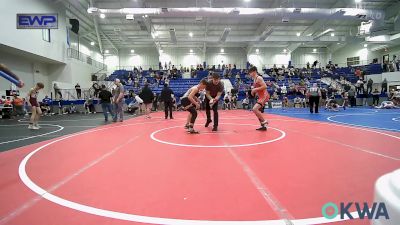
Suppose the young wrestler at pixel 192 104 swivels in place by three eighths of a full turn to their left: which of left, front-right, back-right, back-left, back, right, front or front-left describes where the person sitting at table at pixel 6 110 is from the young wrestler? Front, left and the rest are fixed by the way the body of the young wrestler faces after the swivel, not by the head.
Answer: front

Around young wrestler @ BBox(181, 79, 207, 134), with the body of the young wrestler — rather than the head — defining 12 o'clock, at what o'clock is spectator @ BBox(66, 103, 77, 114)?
The spectator is roughly at 8 o'clock from the young wrestler.

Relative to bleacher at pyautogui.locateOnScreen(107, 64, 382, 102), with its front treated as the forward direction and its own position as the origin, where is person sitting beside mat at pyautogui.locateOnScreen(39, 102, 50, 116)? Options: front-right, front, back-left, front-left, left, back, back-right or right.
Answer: front-right

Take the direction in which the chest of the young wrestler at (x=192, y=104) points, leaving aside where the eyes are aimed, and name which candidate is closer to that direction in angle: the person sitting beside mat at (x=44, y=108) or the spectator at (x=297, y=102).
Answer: the spectator

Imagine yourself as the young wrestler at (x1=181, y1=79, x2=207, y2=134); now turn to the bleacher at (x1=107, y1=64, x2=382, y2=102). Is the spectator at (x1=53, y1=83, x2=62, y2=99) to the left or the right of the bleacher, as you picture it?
left

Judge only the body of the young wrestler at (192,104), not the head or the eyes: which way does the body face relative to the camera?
to the viewer's right

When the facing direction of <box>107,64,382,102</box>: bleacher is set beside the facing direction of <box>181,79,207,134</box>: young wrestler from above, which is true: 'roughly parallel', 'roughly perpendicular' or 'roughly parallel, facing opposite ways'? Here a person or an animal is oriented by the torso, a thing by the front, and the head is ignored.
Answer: roughly perpendicular

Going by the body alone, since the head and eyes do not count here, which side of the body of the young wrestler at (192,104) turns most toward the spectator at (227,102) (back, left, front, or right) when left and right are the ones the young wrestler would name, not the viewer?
left

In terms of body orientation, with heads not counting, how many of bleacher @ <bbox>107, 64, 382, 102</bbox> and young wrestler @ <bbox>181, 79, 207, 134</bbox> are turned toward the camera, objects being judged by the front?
1
